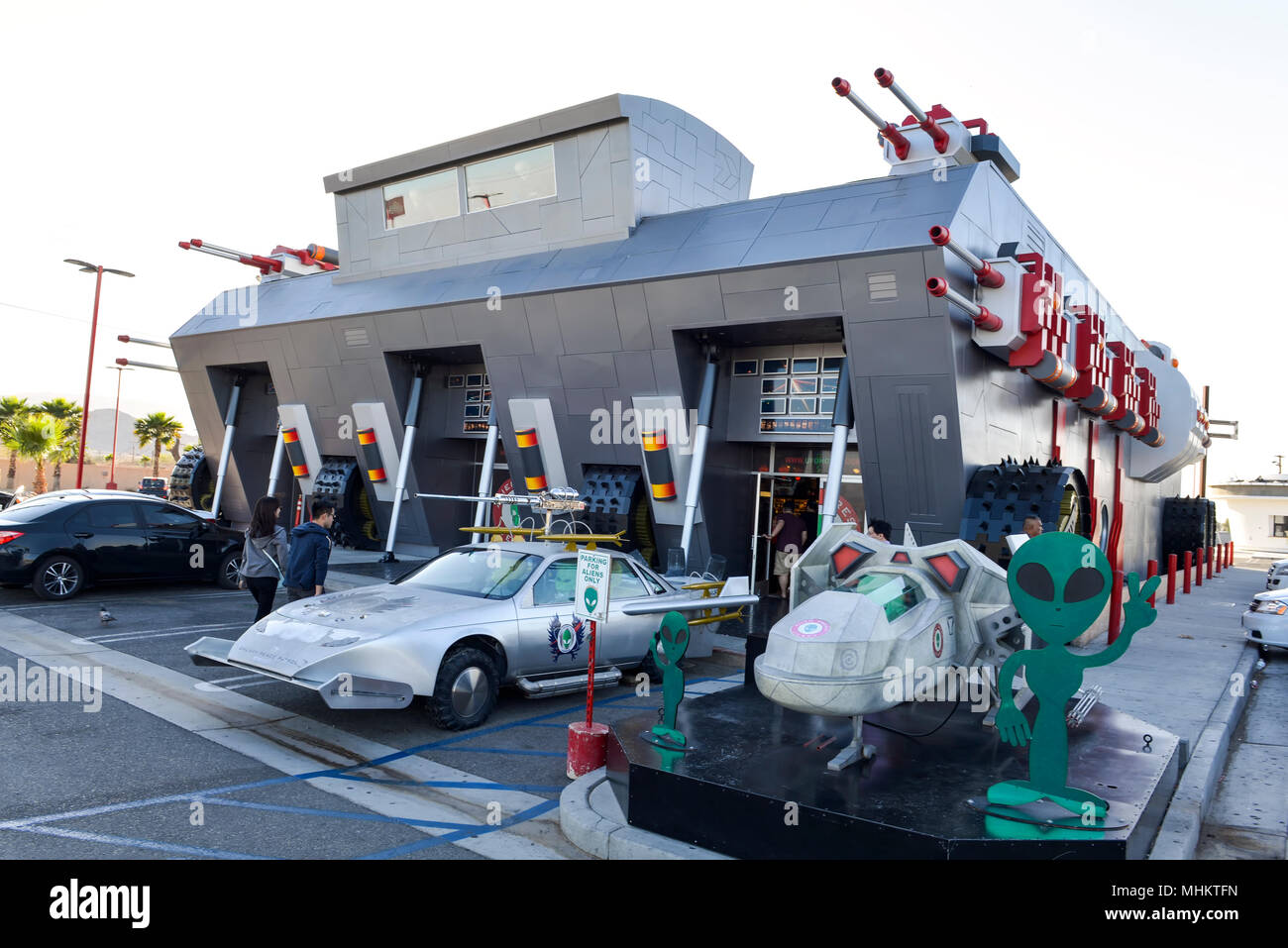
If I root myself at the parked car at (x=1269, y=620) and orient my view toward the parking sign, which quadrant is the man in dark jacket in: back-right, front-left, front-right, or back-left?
front-right

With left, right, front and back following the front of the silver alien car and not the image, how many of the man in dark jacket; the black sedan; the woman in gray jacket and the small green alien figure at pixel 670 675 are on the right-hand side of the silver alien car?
3

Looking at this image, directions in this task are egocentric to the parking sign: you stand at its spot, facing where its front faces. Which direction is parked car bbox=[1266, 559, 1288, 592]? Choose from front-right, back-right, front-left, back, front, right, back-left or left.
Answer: back-left

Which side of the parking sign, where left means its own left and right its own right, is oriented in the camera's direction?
front

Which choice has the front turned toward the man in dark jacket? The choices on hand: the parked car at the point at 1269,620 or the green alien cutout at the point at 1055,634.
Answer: the parked car

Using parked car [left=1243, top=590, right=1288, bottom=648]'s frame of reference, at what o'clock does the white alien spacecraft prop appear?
The white alien spacecraft prop is roughly at 11 o'clock from the parked car.

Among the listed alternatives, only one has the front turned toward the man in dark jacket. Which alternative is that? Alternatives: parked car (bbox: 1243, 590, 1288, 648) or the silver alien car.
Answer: the parked car

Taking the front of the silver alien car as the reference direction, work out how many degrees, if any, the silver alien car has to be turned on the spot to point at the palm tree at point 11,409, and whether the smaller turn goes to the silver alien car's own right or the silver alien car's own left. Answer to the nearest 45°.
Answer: approximately 90° to the silver alien car's own right

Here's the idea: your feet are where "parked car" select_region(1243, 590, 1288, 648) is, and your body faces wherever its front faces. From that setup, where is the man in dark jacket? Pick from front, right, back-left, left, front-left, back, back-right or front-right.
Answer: front

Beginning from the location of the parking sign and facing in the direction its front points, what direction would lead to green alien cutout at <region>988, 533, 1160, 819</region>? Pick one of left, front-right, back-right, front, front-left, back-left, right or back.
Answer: front-left

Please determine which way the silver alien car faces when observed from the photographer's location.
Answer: facing the viewer and to the left of the viewer

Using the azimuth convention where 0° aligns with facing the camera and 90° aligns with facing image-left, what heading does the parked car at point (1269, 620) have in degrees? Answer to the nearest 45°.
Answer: approximately 45°

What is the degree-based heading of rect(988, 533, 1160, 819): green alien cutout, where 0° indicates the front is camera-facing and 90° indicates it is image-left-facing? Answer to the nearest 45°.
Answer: approximately 0°

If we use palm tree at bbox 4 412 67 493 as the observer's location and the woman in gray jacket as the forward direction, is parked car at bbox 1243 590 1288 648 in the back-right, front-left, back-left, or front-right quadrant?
front-left

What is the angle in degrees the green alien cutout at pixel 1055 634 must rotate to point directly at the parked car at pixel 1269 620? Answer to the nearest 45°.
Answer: approximately 180°

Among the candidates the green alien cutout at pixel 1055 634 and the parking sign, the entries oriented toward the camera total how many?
2
